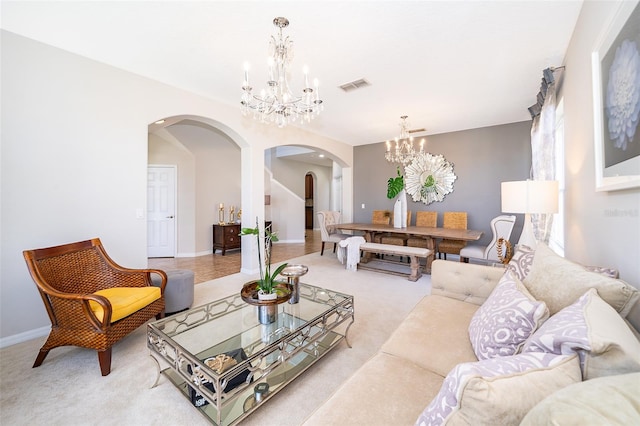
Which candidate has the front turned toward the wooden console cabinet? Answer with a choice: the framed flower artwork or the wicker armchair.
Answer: the framed flower artwork

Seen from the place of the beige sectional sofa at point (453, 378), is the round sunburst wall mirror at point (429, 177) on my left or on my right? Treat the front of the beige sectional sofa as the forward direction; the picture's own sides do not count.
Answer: on my right

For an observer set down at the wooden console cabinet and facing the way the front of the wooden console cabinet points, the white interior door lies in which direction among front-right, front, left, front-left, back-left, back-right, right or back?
back-right

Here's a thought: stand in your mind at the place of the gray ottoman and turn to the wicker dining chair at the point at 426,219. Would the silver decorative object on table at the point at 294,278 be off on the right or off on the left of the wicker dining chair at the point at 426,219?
right

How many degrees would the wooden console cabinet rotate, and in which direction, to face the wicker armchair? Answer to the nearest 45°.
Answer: approximately 45° to its right

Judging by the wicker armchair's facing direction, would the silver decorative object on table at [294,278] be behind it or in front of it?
in front

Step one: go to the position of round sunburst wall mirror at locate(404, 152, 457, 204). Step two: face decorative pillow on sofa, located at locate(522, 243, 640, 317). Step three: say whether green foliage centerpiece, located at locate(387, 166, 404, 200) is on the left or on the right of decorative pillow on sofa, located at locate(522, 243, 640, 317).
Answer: right

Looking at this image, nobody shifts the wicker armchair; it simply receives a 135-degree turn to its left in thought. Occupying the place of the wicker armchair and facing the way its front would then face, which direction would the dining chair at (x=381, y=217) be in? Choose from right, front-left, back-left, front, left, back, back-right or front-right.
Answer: right

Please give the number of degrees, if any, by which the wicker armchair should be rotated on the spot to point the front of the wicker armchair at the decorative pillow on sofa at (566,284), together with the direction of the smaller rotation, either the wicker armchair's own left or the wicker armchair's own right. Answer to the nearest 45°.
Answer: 0° — it already faces it

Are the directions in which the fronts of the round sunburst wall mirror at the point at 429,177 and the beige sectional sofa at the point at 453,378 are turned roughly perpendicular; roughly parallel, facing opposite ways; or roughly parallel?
roughly perpendicular

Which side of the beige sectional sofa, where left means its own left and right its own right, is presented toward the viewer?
left

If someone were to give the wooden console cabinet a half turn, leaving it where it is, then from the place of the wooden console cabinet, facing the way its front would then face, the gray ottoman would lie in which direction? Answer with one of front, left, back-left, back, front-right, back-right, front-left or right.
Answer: back-left

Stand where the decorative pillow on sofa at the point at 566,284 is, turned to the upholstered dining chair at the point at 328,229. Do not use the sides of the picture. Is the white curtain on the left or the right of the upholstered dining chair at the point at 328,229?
right

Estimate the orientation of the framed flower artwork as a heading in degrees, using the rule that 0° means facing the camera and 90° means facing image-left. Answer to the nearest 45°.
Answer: approximately 90°
